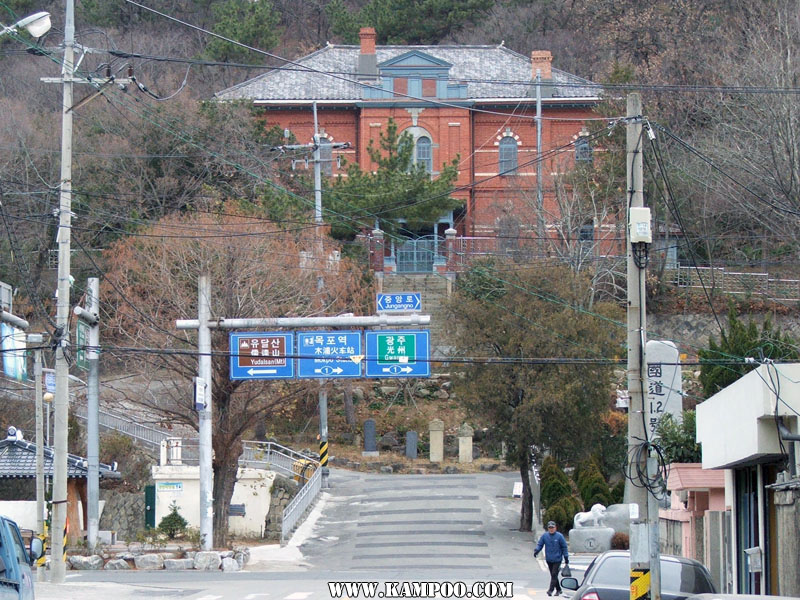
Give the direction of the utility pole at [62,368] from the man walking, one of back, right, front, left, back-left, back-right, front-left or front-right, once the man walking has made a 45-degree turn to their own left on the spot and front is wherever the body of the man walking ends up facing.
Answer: back-right

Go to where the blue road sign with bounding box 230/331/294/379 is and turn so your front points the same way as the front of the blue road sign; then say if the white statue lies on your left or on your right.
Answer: on your left

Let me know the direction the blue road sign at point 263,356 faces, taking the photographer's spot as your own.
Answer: facing the viewer

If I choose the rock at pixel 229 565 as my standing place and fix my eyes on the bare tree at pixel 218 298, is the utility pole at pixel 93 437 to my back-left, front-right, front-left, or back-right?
front-left

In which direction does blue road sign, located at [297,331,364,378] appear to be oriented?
toward the camera

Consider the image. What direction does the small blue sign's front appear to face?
toward the camera

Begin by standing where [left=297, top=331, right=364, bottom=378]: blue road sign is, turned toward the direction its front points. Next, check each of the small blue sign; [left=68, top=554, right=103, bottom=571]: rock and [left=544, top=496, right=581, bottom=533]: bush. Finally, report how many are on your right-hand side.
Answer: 1

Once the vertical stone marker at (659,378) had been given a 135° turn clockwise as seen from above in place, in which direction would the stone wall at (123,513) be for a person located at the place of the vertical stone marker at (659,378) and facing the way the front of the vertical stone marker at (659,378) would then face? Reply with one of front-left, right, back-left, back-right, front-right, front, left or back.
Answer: front

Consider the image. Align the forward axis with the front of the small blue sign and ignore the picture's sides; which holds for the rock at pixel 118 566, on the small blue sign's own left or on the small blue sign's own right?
on the small blue sign's own right

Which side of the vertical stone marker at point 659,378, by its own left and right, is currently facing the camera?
front

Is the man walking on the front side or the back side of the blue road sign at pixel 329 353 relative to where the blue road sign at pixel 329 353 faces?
on the front side
